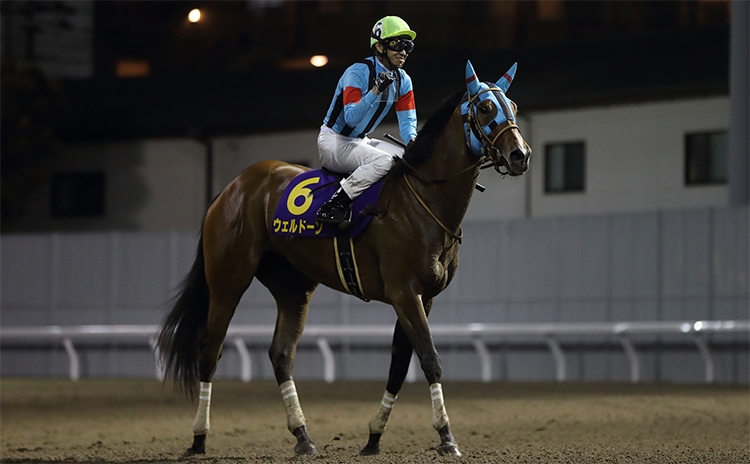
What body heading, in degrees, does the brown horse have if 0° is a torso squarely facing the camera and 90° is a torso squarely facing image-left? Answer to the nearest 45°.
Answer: approximately 270°

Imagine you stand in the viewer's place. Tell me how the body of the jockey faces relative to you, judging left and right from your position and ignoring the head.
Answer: facing the viewer and to the right of the viewer

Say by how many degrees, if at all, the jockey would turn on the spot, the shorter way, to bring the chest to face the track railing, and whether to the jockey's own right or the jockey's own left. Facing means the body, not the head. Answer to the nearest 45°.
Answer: approximately 135° to the jockey's own left

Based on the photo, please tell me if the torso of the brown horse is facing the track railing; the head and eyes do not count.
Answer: no
